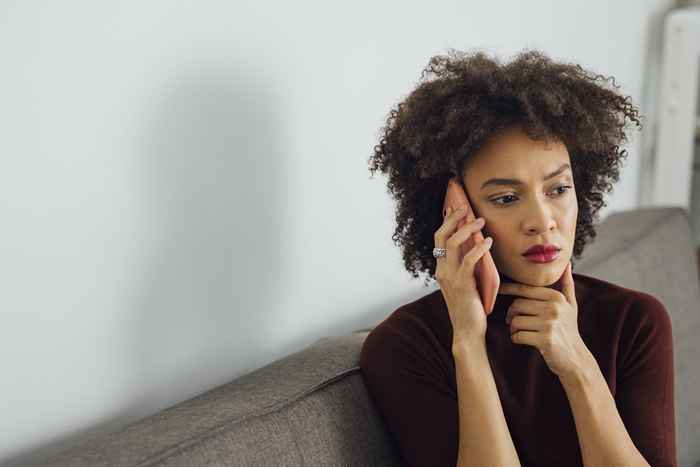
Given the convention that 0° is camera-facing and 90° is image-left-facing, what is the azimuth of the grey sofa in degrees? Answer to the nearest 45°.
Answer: approximately 315°
